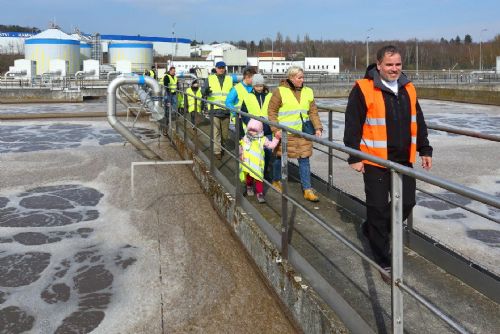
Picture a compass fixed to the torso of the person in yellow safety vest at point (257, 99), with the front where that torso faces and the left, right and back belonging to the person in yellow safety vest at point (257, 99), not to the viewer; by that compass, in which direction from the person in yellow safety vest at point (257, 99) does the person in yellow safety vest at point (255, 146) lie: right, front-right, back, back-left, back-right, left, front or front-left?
front

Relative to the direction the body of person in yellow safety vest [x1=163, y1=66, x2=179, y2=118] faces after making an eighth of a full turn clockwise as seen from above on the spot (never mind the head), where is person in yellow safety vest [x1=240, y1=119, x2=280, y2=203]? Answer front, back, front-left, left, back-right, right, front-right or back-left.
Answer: front

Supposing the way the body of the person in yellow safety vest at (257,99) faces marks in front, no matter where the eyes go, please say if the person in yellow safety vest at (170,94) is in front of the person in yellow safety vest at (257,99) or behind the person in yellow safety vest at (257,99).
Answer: behind

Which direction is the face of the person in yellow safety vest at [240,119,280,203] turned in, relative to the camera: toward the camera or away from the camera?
toward the camera

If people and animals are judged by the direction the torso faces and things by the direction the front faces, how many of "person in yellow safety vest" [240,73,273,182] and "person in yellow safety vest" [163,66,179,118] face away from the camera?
0

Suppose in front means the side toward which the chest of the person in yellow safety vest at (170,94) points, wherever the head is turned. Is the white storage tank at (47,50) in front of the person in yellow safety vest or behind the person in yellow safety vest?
behind

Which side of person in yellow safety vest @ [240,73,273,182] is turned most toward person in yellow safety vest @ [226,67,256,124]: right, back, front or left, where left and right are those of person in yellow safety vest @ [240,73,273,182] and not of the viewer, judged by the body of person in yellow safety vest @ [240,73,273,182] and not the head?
back

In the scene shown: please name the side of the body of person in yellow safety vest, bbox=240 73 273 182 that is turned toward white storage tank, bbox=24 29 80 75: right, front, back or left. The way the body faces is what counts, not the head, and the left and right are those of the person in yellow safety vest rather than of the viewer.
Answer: back

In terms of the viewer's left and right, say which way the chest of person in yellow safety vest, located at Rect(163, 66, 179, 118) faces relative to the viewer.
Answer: facing the viewer and to the right of the viewer

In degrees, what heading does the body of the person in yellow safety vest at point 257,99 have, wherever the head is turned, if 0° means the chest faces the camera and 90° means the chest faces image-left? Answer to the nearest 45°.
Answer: approximately 0°

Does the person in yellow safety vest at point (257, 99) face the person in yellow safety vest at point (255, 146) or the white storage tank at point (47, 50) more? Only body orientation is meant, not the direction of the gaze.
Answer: the person in yellow safety vest
